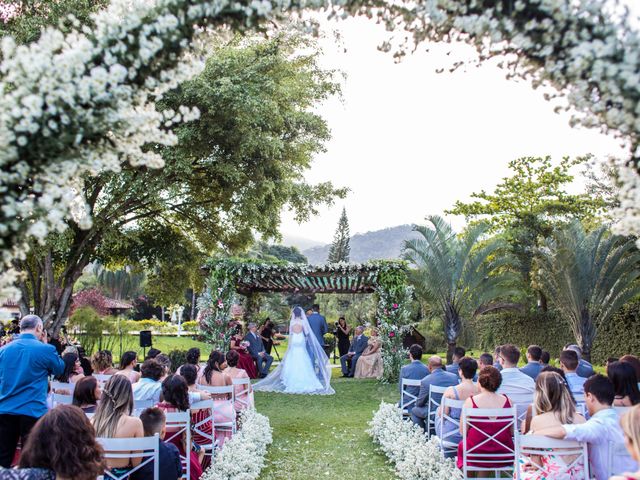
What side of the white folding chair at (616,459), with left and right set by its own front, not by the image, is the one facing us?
back

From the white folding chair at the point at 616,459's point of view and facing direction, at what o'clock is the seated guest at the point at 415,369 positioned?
The seated guest is roughly at 11 o'clock from the white folding chair.

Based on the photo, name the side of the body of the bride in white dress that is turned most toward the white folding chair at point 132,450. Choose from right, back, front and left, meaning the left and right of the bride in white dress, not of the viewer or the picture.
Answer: back

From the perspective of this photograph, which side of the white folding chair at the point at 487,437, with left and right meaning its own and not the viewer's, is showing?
back

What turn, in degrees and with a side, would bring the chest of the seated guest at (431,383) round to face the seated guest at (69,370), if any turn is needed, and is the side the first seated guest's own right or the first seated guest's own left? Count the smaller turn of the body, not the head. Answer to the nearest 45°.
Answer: approximately 45° to the first seated guest's own left

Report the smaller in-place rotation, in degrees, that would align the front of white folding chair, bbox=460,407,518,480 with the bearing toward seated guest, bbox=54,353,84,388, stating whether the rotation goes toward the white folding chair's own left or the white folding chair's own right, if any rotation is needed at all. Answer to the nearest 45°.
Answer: approximately 90° to the white folding chair's own left

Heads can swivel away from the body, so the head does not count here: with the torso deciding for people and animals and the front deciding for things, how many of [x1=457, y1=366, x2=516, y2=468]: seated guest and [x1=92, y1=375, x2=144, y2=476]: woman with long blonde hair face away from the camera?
2

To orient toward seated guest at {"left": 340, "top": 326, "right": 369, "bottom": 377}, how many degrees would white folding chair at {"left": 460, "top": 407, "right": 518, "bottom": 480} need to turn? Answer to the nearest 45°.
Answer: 0° — it already faces them

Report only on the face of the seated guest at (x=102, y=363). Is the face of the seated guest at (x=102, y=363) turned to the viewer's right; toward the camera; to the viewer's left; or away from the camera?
away from the camera

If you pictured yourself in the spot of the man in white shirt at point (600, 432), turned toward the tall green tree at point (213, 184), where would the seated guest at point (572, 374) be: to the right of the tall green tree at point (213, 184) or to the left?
right

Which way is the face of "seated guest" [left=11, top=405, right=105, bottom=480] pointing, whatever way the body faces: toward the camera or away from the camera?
away from the camera

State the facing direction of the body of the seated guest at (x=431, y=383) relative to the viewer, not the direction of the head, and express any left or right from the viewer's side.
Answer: facing away from the viewer and to the left of the viewer

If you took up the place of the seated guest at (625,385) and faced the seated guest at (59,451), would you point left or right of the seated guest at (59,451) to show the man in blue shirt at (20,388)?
right

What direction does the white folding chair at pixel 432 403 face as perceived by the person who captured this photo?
facing away from the viewer

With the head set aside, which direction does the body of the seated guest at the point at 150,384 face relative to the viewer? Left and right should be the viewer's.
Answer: facing away from the viewer and to the right of the viewer

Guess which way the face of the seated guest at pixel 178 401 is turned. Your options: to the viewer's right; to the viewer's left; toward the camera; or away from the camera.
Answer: away from the camera

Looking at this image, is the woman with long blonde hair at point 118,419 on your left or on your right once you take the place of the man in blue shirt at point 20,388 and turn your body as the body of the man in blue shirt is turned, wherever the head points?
on your right

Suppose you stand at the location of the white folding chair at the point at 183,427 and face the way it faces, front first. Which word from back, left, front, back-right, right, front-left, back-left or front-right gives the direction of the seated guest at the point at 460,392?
right
